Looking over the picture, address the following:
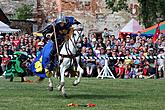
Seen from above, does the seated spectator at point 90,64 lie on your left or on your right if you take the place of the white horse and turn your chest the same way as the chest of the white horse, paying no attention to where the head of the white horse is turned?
on your left

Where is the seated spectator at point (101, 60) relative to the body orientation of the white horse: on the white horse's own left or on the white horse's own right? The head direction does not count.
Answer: on the white horse's own left

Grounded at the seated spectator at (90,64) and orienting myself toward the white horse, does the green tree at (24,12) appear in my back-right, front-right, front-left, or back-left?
back-right

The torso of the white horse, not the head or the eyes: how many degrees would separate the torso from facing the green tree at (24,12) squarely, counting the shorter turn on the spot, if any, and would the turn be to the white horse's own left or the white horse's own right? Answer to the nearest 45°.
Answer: approximately 135° to the white horse's own left

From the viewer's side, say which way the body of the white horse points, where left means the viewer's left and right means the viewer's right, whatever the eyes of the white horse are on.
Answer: facing the viewer and to the right of the viewer
